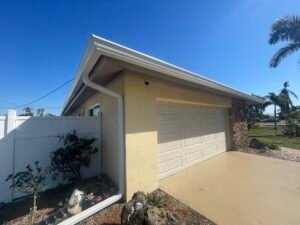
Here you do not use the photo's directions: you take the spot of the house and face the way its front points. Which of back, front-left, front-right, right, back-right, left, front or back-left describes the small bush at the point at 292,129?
left

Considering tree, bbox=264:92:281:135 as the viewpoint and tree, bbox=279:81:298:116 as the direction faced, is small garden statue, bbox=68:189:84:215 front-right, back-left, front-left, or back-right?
back-right

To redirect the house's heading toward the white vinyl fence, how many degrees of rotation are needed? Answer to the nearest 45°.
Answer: approximately 135° to its right

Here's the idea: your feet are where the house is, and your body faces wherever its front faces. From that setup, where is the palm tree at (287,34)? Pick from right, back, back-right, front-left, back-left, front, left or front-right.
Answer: left

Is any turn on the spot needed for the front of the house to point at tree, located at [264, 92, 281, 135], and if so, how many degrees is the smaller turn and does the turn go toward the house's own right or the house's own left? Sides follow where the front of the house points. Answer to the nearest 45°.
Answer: approximately 90° to the house's own left

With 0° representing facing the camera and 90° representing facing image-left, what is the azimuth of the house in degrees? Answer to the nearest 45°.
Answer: approximately 315°

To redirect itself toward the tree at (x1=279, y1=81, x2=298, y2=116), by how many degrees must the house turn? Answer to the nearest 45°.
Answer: approximately 90° to its left
